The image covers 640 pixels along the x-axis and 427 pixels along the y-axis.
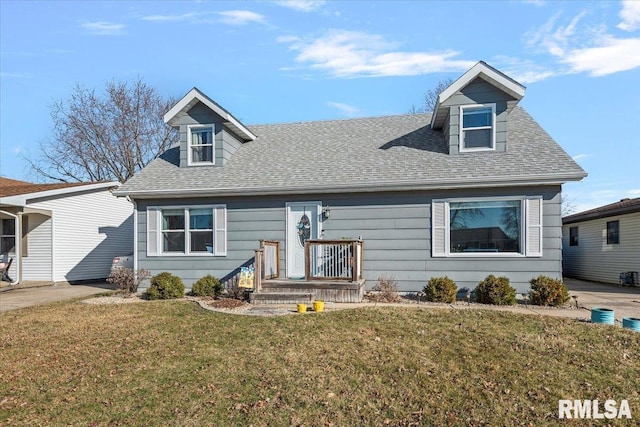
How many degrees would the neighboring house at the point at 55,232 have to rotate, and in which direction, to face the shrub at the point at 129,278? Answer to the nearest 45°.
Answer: approximately 45° to its left

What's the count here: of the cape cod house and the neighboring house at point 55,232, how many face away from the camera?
0

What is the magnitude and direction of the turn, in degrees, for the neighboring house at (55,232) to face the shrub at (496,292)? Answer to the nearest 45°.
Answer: approximately 90° to its left

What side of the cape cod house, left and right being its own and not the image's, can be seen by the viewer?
front

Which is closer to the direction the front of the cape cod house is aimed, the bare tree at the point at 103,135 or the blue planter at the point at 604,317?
the blue planter

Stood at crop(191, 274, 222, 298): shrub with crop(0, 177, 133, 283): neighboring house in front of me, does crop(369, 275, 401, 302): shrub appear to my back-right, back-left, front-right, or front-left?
back-right

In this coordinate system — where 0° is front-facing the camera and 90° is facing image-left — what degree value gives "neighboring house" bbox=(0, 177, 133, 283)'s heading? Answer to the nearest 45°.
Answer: approximately 45°

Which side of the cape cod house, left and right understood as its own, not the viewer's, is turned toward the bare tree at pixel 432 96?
back

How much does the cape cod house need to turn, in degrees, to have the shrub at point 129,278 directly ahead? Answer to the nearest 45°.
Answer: approximately 90° to its right

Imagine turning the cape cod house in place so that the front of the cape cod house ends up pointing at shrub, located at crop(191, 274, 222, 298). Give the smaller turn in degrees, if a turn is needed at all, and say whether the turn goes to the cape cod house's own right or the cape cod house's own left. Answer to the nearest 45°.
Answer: approximately 90° to the cape cod house's own right

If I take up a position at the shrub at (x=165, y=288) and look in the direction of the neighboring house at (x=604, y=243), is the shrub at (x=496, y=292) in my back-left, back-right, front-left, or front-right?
front-right

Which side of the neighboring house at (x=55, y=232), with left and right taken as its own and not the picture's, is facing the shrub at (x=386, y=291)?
left

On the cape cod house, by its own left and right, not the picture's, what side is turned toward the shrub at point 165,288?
right

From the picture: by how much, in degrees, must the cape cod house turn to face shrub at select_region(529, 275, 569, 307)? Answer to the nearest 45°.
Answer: approximately 45° to its left
